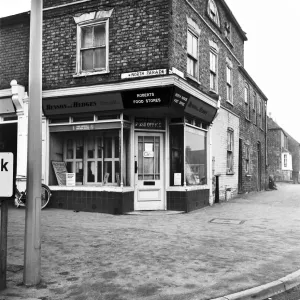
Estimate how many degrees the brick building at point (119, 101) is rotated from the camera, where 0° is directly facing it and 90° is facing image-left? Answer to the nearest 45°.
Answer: approximately 0°

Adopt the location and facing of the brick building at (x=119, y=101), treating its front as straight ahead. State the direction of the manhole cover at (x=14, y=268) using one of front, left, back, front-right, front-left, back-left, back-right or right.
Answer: front

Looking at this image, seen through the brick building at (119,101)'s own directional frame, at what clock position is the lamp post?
The lamp post is roughly at 12 o'clock from the brick building.

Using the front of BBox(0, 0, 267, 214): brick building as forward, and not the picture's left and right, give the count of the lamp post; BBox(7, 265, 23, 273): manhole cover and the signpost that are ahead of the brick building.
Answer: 3

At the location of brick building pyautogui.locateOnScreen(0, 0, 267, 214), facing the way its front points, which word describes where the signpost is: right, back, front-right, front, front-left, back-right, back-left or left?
front
